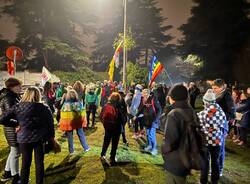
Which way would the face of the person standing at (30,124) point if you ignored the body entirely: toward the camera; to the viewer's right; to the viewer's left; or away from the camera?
away from the camera

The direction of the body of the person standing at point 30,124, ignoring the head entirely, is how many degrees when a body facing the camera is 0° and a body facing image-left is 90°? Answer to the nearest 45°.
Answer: approximately 180°

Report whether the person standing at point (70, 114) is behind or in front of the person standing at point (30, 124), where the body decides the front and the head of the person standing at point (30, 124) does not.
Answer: in front

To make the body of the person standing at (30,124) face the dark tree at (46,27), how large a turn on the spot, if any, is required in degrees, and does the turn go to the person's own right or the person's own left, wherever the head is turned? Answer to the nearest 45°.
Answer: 0° — they already face it

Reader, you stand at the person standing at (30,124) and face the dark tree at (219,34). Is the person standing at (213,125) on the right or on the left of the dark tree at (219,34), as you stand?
right

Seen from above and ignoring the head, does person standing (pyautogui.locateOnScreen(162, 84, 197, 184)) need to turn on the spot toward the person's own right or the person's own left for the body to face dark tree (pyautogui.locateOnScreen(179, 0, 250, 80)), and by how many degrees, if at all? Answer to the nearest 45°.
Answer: approximately 90° to the person's own right

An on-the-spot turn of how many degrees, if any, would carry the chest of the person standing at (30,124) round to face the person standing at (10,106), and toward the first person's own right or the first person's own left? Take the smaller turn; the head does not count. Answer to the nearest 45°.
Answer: approximately 45° to the first person's own left

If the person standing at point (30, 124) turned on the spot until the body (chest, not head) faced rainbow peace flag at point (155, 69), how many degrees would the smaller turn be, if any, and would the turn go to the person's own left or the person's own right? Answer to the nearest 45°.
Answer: approximately 45° to the person's own right
